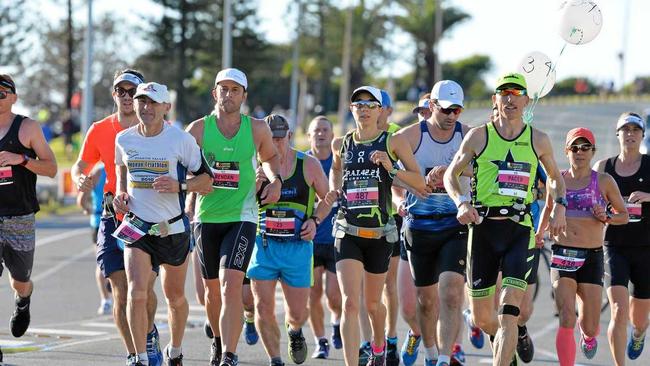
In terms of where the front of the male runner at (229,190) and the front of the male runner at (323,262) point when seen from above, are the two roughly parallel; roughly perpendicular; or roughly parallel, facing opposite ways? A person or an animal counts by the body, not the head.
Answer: roughly parallel

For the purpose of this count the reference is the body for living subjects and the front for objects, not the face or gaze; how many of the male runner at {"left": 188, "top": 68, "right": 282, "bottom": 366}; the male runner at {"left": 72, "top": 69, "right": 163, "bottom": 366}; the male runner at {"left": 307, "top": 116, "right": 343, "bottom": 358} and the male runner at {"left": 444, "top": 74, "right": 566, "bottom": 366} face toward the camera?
4

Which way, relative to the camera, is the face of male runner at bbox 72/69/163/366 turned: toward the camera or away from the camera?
toward the camera

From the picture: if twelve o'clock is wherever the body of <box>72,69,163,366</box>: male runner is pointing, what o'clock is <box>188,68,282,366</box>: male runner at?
<box>188,68,282,366</box>: male runner is roughly at 10 o'clock from <box>72,69,163,366</box>: male runner.

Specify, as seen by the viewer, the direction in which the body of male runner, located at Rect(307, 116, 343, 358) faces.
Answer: toward the camera

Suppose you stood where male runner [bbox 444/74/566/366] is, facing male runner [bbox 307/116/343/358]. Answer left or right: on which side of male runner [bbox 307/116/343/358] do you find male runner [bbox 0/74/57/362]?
left

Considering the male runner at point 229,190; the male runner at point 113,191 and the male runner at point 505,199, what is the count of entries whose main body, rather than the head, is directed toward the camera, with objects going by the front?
3

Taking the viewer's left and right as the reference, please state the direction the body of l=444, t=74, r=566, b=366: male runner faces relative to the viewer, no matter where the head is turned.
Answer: facing the viewer

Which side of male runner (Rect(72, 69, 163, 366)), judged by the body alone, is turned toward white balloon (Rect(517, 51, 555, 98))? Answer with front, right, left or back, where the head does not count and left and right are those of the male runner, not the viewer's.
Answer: left
